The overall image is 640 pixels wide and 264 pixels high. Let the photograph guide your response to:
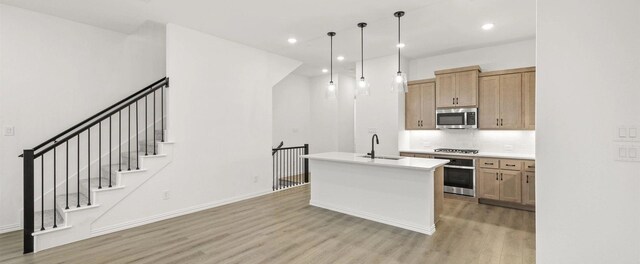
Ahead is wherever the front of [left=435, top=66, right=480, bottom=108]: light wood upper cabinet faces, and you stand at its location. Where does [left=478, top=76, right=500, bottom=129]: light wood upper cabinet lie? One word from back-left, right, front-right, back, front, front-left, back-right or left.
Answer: left

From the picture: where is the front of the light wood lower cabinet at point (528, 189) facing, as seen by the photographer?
facing the viewer

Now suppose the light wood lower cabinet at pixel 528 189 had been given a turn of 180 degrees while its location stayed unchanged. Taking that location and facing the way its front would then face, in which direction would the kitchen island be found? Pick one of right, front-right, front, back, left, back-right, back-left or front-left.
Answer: back-left

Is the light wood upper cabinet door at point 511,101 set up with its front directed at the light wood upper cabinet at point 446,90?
no

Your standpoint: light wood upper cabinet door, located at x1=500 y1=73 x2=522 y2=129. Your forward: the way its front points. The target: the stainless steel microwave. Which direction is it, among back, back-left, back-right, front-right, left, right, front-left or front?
right

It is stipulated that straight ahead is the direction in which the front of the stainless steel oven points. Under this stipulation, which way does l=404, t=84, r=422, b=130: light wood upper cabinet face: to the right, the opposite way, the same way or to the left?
the same way

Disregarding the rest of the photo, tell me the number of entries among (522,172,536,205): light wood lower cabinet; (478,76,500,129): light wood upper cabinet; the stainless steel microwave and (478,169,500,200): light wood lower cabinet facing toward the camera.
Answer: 4

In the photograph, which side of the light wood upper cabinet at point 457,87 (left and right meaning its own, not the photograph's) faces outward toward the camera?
front

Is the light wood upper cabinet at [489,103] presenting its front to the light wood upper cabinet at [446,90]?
no

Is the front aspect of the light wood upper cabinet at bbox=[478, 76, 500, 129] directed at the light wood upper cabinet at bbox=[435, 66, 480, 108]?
no

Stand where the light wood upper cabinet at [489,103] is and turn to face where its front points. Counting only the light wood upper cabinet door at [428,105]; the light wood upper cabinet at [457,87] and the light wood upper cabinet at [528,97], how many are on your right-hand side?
2
